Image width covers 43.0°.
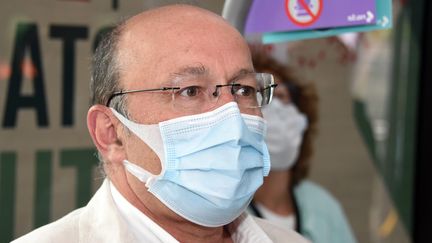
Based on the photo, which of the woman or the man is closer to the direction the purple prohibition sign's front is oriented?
the man

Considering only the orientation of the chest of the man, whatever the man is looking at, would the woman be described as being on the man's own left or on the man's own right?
on the man's own left

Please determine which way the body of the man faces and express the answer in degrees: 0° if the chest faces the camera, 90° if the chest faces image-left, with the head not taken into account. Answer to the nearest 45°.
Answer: approximately 315°

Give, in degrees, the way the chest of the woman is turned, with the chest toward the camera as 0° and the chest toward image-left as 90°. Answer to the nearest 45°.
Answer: approximately 45°

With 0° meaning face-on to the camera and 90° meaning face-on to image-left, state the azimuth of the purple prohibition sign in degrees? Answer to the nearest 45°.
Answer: approximately 0°
